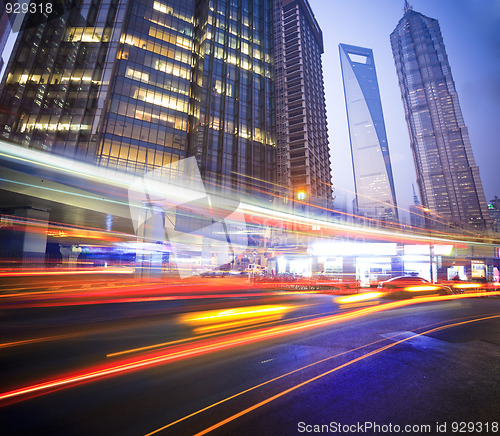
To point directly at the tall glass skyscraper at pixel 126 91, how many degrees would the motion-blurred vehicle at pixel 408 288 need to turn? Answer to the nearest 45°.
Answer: approximately 180°

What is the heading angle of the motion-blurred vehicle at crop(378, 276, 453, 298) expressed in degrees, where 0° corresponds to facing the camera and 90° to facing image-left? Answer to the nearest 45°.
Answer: approximately 270°
